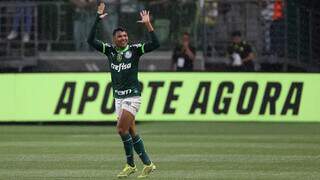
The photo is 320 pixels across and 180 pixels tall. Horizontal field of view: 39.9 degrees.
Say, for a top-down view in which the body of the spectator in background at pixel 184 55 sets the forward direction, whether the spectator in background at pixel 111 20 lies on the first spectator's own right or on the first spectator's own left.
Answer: on the first spectator's own right

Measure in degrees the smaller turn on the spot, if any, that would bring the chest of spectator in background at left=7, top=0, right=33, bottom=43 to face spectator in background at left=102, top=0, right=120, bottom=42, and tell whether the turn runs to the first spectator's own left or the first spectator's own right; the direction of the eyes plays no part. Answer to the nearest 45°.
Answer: approximately 135° to the first spectator's own left

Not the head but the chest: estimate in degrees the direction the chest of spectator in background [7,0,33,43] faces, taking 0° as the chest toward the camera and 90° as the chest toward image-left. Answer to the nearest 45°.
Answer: approximately 45°

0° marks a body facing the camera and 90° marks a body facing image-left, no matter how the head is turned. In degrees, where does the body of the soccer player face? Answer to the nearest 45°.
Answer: approximately 45°

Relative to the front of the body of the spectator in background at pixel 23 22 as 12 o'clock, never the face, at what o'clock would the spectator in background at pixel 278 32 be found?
the spectator in background at pixel 278 32 is roughly at 8 o'clock from the spectator in background at pixel 23 22.

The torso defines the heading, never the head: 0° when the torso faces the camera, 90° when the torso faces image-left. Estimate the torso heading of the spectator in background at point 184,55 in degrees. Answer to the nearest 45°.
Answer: approximately 0°

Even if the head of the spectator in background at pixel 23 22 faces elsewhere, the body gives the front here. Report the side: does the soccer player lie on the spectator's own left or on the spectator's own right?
on the spectator's own left
